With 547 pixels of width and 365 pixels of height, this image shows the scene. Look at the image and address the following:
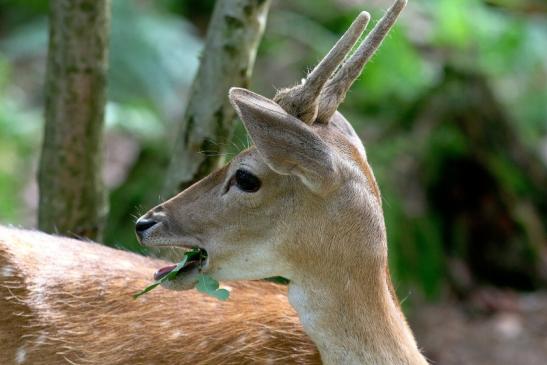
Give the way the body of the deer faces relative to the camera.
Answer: to the viewer's right
